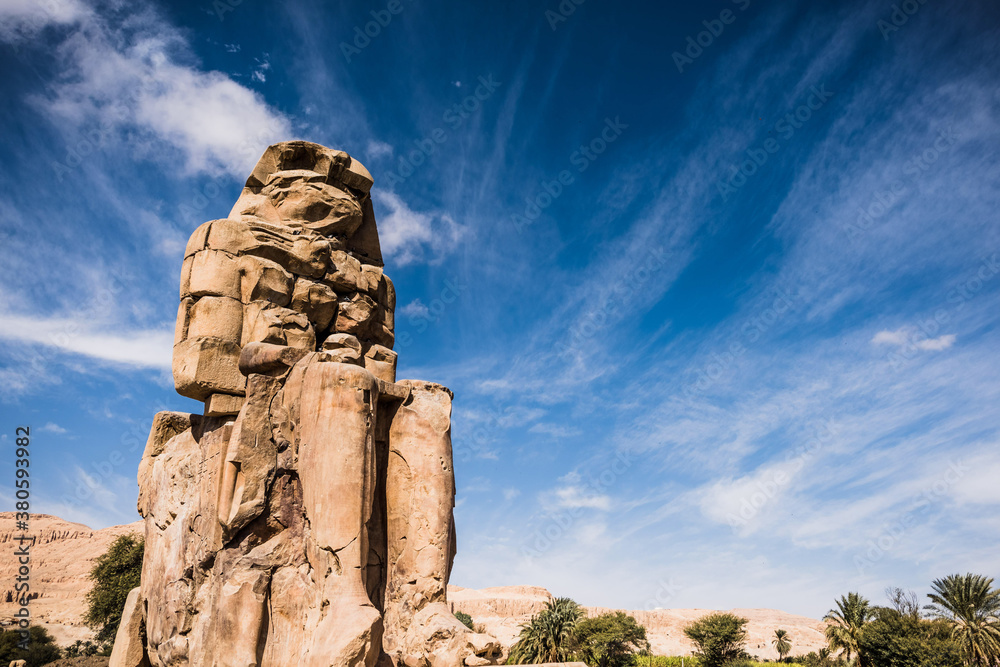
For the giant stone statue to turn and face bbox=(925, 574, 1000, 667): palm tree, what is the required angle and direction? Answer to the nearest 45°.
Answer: approximately 90° to its left

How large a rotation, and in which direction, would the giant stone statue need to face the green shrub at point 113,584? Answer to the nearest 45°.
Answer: approximately 135° to its left

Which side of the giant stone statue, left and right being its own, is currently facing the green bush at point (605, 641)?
left

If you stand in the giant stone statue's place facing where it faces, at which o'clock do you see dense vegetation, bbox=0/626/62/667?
The dense vegetation is roughly at 7 o'clock from the giant stone statue.

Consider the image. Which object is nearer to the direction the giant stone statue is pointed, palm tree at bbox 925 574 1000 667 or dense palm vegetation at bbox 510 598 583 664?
the palm tree

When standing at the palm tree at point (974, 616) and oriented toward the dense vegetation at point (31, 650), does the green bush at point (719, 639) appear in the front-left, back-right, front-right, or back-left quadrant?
front-right

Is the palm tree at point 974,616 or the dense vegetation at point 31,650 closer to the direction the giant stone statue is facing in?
the palm tree

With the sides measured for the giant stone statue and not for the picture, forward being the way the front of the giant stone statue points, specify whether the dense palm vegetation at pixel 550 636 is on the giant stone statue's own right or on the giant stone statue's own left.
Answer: on the giant stone statue's own left

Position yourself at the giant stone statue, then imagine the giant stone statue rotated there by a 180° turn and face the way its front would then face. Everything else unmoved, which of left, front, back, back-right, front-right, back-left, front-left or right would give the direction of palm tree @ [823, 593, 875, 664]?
right

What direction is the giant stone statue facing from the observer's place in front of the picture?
facing the viewer and to the right of the viewer

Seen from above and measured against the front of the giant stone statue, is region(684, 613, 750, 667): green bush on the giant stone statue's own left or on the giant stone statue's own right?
on the giant stone statue's own left
